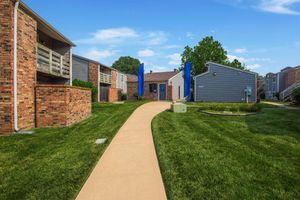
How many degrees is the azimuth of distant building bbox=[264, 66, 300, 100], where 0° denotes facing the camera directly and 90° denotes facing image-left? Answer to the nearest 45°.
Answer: approximately 45°

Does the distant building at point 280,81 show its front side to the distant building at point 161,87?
yes

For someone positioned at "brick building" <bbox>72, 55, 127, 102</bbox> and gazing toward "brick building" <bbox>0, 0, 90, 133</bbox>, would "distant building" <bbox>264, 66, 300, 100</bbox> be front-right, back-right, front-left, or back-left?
back-left

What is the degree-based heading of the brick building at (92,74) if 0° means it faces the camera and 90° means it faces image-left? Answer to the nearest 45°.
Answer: approximately 315°

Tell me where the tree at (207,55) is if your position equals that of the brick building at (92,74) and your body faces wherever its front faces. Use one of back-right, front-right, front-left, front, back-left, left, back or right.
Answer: left

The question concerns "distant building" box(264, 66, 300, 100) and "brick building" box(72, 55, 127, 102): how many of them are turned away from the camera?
0

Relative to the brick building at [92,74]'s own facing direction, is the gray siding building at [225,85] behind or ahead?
ahead

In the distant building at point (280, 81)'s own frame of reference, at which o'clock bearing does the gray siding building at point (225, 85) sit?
The gray siding building is roughly at 11 o'clock from the distant building.

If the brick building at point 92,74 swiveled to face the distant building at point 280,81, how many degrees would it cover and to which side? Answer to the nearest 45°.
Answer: approximately 45° to its left
